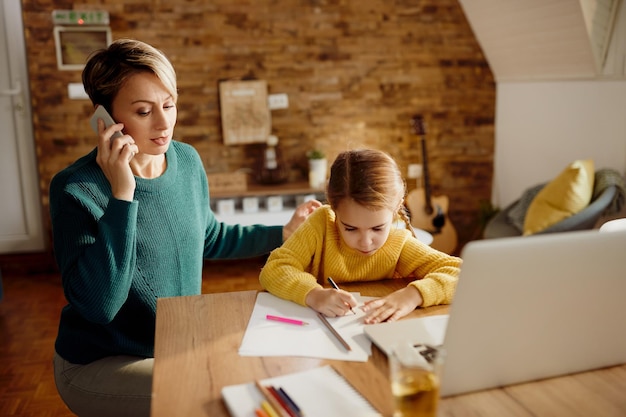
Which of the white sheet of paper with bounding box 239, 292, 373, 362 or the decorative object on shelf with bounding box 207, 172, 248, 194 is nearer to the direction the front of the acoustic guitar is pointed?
the white sheet of paper

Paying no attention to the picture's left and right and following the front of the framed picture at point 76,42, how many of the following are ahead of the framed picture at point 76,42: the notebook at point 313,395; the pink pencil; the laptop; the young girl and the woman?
5

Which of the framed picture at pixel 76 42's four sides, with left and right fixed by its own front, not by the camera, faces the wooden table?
front

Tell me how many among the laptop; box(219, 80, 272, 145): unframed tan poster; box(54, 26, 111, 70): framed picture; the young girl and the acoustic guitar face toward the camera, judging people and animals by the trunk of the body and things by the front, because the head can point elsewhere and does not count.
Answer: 4

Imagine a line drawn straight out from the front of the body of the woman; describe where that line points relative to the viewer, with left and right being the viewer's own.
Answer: facing the viewer and to the right of the viewer

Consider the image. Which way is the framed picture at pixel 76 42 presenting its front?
toward the camera

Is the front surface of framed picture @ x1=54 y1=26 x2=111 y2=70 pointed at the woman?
yes

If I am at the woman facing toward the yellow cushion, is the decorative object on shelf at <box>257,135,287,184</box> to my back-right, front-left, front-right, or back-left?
front-left

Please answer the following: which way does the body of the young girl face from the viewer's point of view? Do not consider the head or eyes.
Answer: toward the camera

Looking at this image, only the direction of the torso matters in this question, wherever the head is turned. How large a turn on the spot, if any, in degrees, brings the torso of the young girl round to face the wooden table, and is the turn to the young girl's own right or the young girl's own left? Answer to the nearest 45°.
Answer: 0° — they already face it

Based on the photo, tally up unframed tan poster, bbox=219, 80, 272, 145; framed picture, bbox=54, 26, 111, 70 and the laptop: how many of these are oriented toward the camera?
2

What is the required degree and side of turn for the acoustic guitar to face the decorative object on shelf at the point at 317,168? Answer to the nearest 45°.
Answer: approximately 90° to its right

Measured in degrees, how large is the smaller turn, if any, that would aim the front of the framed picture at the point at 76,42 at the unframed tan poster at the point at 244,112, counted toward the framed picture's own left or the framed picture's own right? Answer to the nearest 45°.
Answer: approximately 90° to the framed picture's own left

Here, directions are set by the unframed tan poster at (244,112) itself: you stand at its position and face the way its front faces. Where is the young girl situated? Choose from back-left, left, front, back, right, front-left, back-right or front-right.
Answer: front

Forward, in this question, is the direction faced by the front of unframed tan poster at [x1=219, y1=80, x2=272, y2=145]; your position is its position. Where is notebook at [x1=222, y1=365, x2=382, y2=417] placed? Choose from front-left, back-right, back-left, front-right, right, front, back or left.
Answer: front

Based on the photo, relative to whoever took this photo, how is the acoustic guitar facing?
facing the viewer
